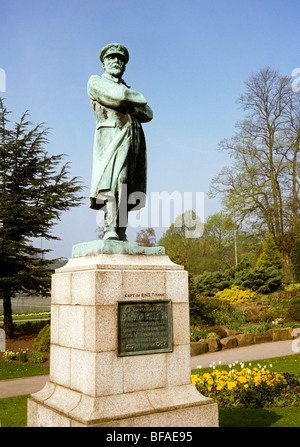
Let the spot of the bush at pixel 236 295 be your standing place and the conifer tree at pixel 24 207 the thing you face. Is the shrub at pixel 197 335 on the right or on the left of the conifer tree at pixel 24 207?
left

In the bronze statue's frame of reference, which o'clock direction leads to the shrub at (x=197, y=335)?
The shrub is roughly at 8 o'clock from the bronze statue.

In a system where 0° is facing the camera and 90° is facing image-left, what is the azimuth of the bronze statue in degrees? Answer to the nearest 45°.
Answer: approximately 315°

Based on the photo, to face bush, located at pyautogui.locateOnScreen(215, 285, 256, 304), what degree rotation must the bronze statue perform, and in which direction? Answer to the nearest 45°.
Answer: approximately 135° to its left

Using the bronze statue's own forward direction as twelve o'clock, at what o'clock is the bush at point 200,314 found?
The bush is roughly at 8 o'clock from the bronze statue.

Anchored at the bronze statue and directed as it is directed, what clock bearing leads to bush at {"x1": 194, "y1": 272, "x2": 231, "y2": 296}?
The bush is roughly at 8 o'clock from the bronze statue.

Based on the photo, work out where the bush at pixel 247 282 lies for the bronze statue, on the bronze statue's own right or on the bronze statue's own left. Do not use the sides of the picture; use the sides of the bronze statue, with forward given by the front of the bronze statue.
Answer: on the bronze statue's own left

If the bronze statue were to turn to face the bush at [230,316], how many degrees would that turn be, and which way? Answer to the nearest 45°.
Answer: approximately 135° to its left

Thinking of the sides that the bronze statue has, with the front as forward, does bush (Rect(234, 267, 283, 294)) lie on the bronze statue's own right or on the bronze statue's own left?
on the bronze statue's own left
